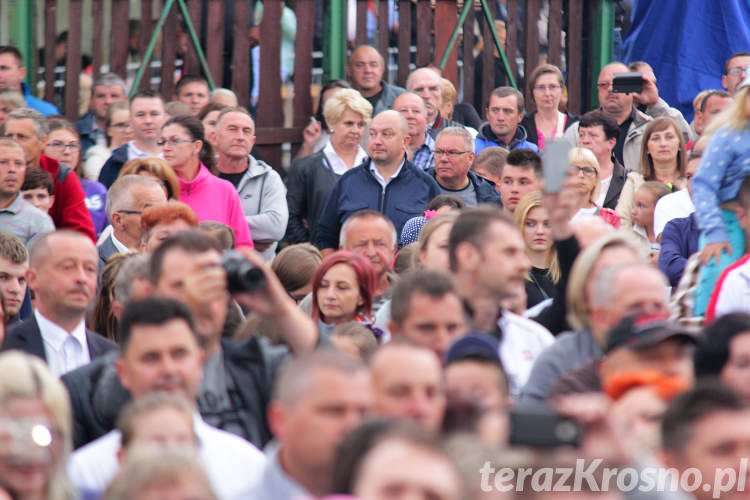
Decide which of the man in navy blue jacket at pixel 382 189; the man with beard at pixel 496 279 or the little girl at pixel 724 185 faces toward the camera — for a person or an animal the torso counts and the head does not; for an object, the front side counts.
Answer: the man in navy blue jacket

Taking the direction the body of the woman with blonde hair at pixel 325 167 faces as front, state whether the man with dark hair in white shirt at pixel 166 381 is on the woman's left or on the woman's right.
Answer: on the woman's right

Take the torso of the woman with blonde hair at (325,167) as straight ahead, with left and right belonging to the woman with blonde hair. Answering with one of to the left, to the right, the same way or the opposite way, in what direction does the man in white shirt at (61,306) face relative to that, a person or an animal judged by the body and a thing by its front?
the same way

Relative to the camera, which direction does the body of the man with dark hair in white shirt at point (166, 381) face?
toward the camera

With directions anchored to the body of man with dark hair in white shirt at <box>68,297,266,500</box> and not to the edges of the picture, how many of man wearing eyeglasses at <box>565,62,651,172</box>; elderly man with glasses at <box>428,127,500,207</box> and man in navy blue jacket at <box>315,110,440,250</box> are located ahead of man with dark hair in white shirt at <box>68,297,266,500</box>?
0

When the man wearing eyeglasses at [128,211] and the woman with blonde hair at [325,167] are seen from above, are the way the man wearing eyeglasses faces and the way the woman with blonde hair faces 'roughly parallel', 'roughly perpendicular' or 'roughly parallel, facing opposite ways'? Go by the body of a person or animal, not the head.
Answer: roughly parallel

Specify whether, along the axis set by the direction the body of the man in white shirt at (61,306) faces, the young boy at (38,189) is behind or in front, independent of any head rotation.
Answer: behind

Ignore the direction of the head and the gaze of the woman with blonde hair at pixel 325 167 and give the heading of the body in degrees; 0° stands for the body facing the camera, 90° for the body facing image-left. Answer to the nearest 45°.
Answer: approximately 315°

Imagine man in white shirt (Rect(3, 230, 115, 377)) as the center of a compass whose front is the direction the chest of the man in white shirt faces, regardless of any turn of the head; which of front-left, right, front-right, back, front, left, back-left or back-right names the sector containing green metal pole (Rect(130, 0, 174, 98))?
back-left

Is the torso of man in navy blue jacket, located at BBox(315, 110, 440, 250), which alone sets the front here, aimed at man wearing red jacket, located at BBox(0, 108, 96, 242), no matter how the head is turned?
no

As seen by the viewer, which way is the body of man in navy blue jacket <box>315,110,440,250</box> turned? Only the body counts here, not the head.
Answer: toward the camera

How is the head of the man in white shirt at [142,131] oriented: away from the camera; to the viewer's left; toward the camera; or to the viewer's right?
toward the camera

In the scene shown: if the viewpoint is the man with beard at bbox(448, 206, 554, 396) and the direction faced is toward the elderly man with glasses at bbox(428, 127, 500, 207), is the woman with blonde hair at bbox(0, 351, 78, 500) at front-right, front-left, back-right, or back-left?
back-left

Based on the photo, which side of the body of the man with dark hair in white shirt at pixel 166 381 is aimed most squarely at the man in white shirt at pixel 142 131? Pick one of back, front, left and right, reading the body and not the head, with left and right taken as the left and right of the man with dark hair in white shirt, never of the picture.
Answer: back

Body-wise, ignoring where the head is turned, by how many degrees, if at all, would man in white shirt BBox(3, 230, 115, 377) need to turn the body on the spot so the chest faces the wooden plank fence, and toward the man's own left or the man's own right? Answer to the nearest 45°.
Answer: approximately 135° to the man's own left

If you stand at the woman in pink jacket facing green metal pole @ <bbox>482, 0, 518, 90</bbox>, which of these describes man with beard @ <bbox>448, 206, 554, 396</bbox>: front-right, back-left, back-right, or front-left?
back-right

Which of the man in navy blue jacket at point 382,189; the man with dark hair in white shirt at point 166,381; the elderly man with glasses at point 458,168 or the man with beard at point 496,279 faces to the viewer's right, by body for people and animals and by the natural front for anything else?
the man with beard at point 496,279

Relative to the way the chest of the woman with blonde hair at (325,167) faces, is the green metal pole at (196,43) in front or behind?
behind

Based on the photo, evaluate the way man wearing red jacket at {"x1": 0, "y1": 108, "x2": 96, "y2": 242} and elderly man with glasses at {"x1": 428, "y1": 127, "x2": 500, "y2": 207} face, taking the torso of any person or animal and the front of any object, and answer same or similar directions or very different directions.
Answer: same or similar directions

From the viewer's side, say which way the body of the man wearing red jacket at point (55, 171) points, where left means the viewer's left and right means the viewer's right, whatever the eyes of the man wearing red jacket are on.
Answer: facing the viewer and to the left of the viewer
